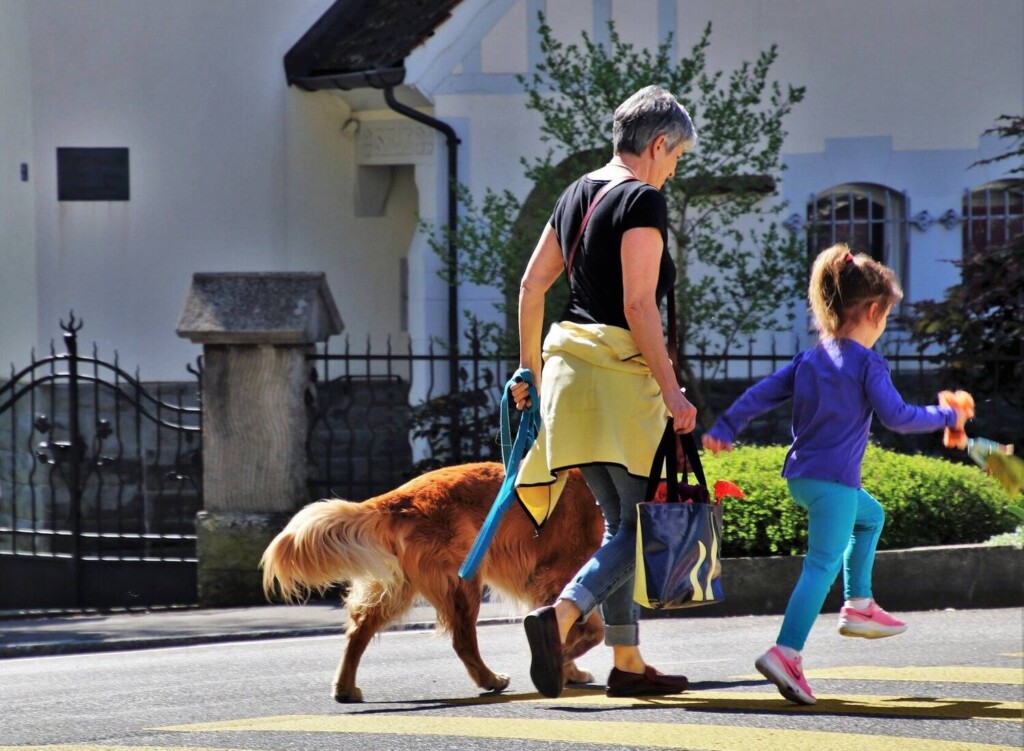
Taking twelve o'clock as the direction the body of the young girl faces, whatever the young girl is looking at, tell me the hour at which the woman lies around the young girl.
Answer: The woman is roughly at 7 o'clock from the young girl.

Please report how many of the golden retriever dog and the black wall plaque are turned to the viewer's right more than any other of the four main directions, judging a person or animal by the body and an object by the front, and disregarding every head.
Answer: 1

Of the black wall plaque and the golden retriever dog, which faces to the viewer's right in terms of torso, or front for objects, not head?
the golden retriever dog

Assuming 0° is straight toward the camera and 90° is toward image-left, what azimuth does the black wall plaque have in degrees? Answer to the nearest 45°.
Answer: approximately 0°

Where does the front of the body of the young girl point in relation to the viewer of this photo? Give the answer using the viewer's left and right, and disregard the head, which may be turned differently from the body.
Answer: facing away from the viewer and to the right of the viewer

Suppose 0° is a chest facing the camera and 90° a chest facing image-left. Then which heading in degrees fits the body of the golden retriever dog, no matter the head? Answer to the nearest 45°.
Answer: approximately 270°

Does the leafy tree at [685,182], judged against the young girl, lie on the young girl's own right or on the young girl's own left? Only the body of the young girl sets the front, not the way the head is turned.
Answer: on the young girl's own left

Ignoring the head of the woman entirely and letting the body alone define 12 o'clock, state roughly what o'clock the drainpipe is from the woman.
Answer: The drainpipe is roughly at 10 o'clock from the woman.

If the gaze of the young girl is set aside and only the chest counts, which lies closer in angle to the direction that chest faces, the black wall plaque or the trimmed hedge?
the trimmed hedge

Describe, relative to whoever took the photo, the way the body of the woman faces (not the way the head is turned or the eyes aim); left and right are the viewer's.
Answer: facing away from the viewer and to the right of the viewer

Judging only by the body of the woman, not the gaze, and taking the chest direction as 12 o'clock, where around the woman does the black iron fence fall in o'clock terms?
The black iron fence is roughly at 10 o'clock from the woman.

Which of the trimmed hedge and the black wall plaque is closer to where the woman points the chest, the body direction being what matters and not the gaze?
the trimmed hedge

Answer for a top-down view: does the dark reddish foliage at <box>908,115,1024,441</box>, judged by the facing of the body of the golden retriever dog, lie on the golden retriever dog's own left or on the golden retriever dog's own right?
on the golden retriever dog's own left
